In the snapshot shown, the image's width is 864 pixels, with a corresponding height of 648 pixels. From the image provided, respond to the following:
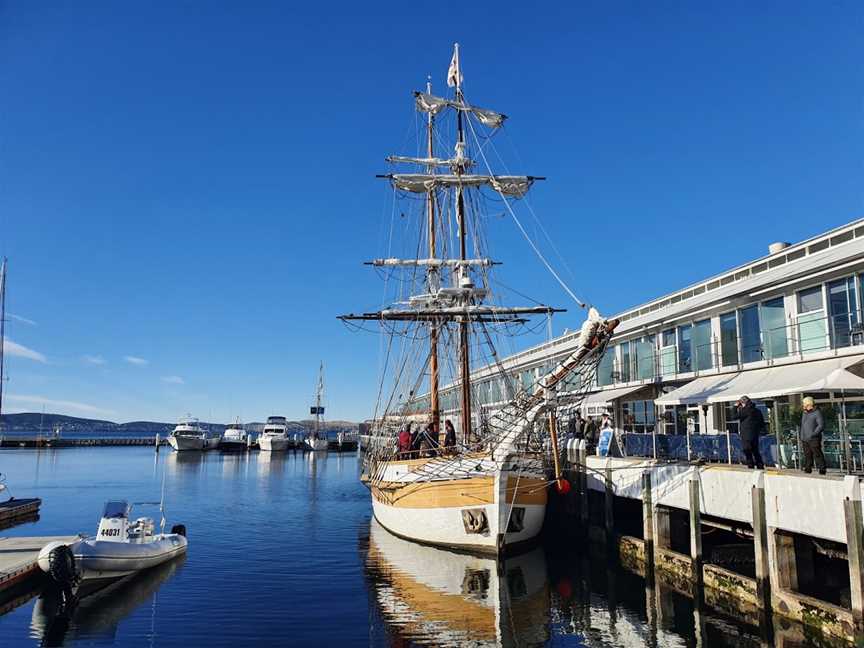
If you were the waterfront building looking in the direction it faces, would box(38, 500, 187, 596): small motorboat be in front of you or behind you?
in front

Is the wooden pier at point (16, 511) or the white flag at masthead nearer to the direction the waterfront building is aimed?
the wooden pier

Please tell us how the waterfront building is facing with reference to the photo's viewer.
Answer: facing the viewer and to the left of the viewer

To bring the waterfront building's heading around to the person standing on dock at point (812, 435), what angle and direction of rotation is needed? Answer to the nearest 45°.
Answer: approximately 45° to its left

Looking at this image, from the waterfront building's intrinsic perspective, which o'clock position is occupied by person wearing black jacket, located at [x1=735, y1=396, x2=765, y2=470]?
The person wearing black jacket is roughly at 11 o'clock from the waterfront building.
